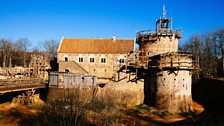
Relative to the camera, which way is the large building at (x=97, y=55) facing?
toward the camera

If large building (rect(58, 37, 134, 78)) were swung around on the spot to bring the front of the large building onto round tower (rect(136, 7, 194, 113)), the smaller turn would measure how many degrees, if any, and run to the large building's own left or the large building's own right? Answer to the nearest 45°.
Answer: approximately 45° to the large building's own left

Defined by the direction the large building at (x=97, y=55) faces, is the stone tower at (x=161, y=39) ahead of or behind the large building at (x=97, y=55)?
ahead
